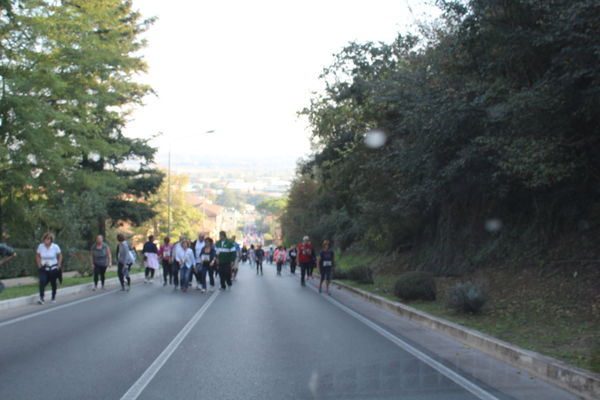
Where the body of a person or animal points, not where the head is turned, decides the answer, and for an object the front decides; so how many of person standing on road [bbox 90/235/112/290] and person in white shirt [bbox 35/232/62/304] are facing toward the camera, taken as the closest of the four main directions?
2

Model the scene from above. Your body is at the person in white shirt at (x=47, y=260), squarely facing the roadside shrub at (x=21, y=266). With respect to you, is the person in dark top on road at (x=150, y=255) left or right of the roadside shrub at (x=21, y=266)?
right

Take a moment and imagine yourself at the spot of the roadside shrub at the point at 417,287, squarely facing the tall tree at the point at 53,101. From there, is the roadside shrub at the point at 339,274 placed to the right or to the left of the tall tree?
right

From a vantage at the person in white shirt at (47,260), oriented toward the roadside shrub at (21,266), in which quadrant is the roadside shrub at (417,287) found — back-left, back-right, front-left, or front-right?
back-right

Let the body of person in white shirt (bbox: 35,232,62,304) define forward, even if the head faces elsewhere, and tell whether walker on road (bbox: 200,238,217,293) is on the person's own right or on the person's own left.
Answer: on the person's own left

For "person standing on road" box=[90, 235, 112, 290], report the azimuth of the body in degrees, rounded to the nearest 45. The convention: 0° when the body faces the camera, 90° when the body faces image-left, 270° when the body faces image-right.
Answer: approximately 0°

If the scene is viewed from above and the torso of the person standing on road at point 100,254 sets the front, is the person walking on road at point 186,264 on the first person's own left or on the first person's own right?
on the first person's own left

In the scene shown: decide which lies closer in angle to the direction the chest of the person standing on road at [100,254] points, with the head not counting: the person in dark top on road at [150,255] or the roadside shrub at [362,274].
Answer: the roadside shrub

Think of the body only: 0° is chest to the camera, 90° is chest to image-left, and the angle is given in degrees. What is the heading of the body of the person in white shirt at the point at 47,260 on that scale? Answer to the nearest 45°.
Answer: approximately 0°
